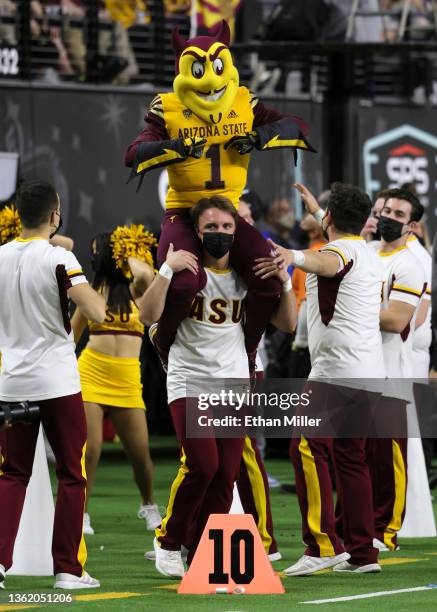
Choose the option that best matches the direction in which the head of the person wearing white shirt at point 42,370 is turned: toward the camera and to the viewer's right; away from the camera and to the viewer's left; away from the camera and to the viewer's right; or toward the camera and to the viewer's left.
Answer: away from the camera and to the viewer's right

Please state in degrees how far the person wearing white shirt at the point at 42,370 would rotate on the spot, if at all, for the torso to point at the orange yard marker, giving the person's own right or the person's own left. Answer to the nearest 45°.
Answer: approximately 45° to the person's own right

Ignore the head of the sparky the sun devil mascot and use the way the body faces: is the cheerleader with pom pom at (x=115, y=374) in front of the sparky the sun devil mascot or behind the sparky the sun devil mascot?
behind

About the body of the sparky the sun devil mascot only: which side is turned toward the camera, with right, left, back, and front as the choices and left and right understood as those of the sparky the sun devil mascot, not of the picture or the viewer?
front

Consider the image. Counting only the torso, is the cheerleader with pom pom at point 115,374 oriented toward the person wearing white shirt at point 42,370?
no

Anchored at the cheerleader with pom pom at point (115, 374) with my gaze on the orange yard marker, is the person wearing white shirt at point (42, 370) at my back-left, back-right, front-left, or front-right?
front-right
